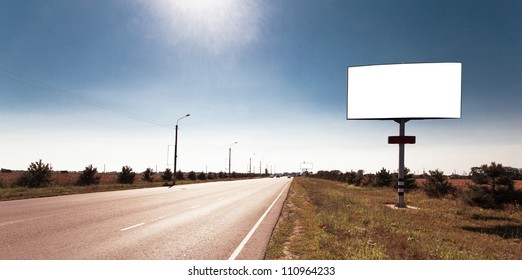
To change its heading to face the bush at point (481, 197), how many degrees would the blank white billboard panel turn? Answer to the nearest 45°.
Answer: approximately 135° to its left

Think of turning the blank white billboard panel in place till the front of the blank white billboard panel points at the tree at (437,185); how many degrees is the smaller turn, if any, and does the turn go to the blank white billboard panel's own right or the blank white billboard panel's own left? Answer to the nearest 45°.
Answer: approximately 180°

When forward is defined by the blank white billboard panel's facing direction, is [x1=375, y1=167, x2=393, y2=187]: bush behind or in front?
behind

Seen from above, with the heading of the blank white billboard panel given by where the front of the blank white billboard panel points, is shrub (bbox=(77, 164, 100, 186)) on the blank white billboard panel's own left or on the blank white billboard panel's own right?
on the blank white billboard panel's own right

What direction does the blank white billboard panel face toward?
toward the camera
